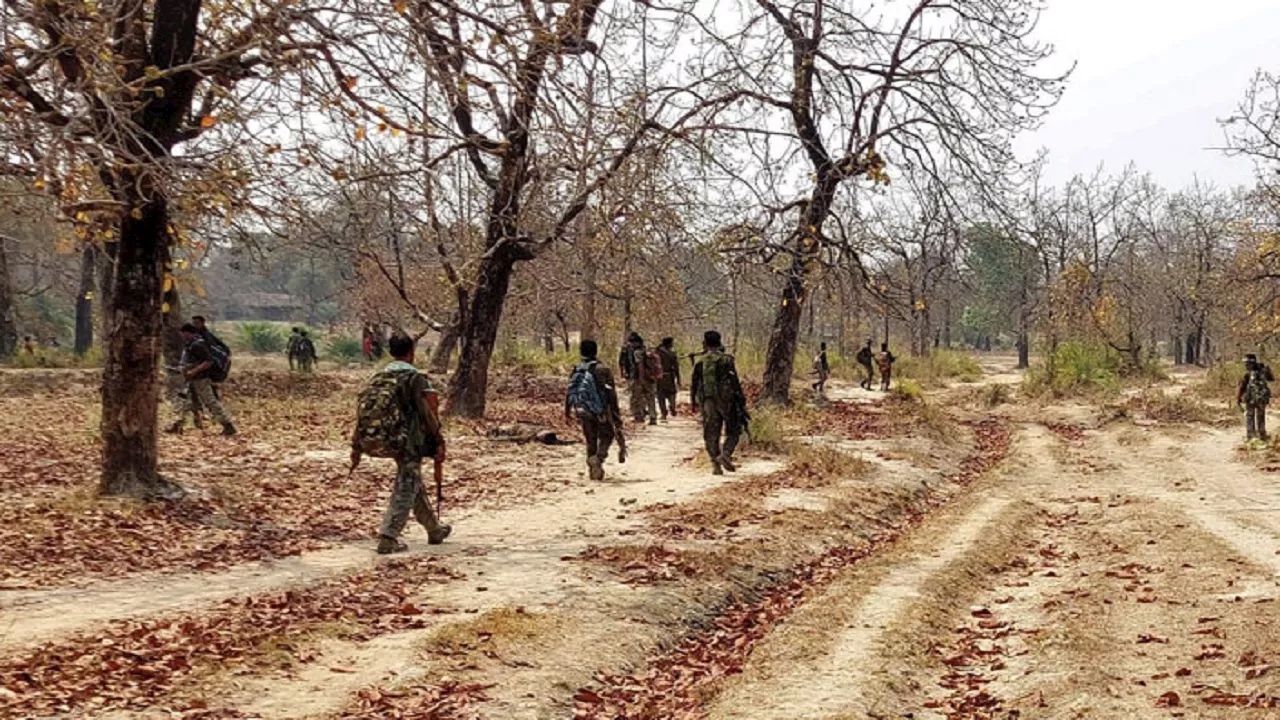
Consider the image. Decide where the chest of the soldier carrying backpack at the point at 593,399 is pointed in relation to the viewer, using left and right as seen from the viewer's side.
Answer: facing away from the viewer and to the right of the viewer

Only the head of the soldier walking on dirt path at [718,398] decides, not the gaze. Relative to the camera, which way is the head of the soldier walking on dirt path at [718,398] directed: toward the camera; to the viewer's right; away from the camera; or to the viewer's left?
away from the camera

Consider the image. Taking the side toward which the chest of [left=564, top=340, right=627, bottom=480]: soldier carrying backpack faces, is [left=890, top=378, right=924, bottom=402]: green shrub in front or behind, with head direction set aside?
in front

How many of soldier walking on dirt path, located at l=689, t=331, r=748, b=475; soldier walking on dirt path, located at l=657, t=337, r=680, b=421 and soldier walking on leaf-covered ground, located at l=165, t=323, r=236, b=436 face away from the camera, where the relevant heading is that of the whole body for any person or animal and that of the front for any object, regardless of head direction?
2

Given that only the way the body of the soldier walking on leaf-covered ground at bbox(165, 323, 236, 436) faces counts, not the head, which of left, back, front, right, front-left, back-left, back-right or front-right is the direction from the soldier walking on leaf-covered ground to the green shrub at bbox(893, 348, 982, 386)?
back-right

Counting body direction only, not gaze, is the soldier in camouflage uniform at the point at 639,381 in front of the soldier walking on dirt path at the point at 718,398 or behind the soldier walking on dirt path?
in front

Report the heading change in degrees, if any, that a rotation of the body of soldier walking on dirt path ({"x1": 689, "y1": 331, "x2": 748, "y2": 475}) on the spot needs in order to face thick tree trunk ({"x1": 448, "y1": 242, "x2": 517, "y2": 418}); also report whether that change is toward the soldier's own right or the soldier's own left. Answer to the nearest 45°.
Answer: approximately 45° to the soldier's own left

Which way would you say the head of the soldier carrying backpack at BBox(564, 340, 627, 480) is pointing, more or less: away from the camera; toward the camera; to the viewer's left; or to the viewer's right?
away from the camera

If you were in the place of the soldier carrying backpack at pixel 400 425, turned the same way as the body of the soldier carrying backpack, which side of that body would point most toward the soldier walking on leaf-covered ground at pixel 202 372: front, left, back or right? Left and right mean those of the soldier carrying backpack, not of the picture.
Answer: left

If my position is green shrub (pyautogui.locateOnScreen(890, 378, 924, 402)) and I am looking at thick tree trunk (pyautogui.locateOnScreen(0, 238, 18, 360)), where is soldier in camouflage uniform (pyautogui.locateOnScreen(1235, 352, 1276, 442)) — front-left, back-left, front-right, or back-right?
back-left

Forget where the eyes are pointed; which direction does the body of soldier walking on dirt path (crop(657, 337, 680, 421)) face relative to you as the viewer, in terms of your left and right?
facing away from the viewer

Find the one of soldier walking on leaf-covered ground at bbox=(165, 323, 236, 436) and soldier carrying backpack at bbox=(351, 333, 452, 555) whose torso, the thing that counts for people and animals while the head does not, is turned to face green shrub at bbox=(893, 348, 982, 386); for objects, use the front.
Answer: the soldier carrying backpack

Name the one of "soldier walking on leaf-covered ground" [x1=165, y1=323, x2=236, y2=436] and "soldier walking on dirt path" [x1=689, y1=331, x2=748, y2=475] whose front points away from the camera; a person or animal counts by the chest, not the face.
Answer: "soldier walking on dirt path" [x1=689, y1=331, x2=748, y2=475]

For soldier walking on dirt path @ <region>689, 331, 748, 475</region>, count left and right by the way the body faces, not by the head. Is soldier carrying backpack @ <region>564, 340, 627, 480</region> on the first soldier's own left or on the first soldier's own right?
on the first soldier's own left

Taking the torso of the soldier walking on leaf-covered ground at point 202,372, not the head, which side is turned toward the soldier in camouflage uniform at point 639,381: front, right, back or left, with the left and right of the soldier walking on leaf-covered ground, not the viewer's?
back

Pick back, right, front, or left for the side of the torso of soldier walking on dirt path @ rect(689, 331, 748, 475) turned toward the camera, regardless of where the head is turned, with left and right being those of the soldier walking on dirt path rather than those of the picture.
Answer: back

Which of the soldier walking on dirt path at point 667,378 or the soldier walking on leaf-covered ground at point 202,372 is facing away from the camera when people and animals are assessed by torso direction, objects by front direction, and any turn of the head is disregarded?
the soldier walking on dirt path at point 667,378
